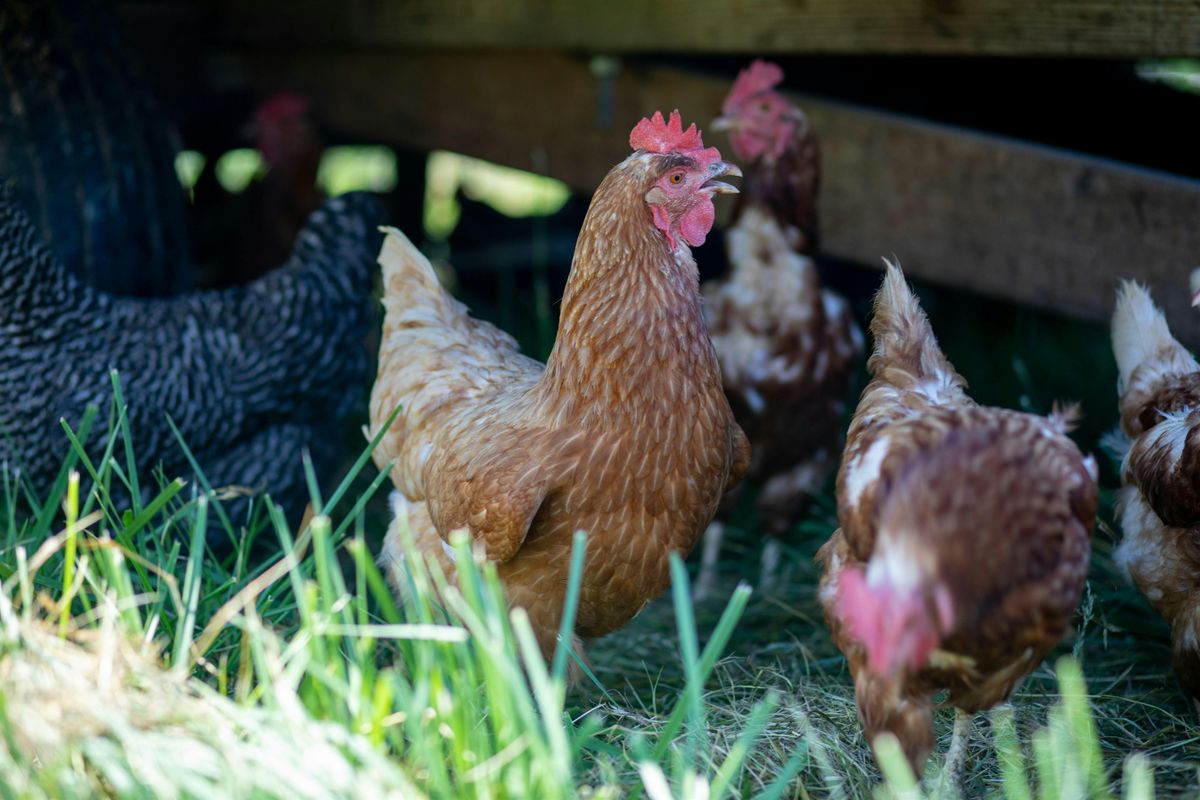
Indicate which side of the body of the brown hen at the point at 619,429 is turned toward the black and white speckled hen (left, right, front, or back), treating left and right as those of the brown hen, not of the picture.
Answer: back

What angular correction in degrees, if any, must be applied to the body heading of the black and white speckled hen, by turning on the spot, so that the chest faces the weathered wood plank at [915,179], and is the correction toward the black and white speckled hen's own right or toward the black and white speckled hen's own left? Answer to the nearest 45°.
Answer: approximately 180°

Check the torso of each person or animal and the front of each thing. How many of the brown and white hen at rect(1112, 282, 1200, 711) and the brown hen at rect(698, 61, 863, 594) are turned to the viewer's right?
1

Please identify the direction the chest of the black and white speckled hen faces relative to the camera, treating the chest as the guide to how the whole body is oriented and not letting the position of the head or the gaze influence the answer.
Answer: to the viewer's left

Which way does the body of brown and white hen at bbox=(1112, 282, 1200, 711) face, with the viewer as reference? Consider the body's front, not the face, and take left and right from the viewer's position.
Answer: facing to the right of the viewer

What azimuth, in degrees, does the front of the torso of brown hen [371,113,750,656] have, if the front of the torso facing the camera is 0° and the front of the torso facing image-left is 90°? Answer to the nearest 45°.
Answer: approximately 315°
